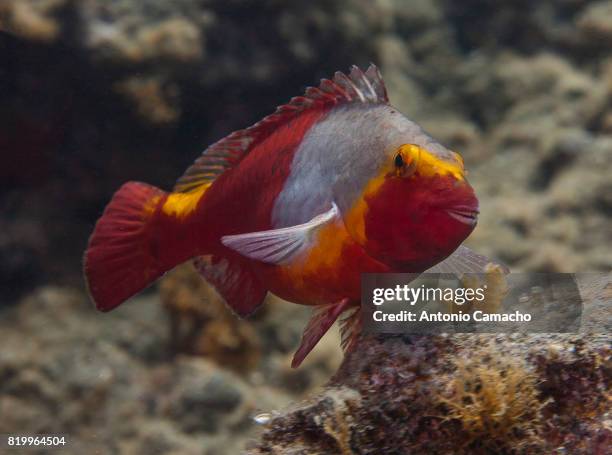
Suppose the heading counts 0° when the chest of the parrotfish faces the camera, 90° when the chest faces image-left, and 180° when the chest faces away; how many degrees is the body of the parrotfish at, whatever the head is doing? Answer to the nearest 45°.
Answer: approximately 315°
